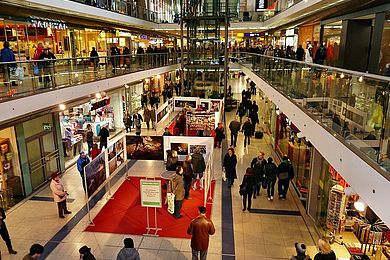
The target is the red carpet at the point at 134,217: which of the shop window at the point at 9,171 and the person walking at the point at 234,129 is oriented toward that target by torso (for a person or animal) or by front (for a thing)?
the shop window

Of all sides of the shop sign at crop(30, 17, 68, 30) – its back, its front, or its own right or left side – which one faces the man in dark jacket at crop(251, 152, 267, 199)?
front

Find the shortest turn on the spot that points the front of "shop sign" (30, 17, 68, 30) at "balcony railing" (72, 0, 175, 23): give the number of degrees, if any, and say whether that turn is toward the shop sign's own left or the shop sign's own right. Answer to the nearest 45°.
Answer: approximately 90° to the shop sign's own left

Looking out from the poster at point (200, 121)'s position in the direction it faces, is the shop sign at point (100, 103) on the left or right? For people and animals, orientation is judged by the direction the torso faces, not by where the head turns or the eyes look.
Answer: on its right

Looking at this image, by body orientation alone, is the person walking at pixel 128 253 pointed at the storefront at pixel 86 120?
yes

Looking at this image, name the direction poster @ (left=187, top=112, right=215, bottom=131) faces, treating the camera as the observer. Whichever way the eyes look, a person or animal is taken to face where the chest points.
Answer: facing the viewer

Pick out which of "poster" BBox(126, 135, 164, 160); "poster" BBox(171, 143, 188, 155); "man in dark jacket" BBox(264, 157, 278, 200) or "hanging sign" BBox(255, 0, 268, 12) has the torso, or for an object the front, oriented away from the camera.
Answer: the man in dark jacket

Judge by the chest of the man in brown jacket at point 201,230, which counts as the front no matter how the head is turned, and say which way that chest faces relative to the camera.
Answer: away from the camera

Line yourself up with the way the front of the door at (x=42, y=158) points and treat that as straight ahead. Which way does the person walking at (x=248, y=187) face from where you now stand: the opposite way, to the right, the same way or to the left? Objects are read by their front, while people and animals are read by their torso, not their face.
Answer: to the left
